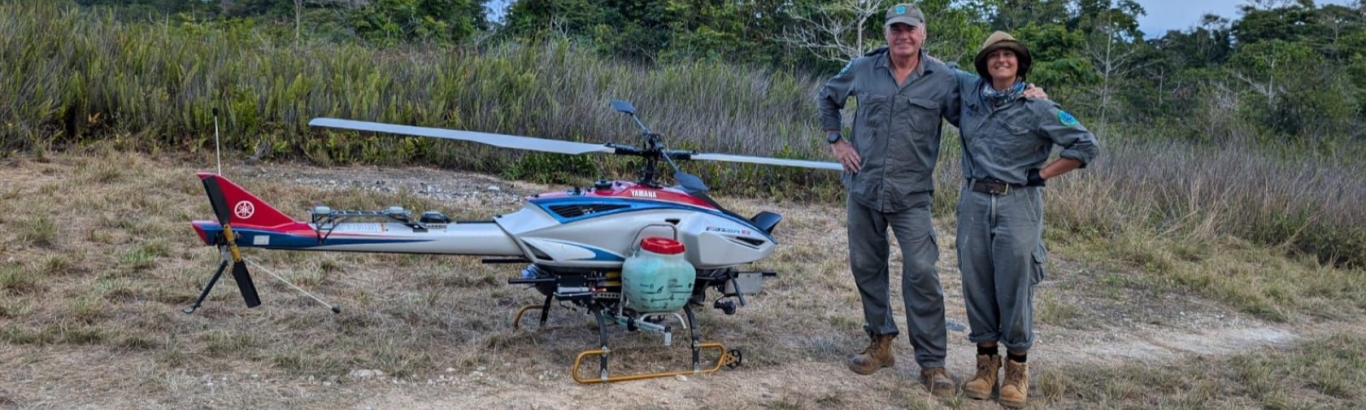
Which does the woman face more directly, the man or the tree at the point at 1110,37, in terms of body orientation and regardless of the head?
the man

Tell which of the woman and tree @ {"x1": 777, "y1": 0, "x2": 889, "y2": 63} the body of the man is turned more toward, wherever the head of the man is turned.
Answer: the woman

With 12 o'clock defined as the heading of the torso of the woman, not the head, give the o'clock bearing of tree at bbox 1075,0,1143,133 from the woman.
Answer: The tree is roughly at 6 o'clock from the woman.

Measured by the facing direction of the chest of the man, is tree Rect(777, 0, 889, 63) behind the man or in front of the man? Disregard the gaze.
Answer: behind

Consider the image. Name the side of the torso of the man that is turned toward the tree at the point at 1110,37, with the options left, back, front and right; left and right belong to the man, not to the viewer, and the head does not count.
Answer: back

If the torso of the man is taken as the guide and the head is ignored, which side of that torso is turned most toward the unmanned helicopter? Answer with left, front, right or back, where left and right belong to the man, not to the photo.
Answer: right

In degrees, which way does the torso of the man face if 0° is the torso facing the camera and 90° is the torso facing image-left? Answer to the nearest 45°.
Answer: approximately 0°

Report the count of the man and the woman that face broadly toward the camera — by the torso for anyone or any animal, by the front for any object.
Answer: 2

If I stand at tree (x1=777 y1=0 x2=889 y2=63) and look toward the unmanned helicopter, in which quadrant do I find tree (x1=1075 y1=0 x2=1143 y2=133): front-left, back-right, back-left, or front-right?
back-left
